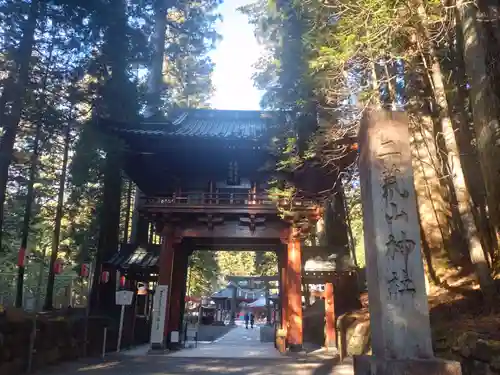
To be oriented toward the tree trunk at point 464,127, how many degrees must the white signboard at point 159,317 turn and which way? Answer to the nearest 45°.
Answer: approximately 45° to its left

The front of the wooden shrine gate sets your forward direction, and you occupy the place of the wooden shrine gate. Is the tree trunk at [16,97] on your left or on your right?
on your right

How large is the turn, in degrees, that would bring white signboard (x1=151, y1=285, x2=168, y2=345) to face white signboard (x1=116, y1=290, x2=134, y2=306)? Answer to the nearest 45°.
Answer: approximately 90° to its right

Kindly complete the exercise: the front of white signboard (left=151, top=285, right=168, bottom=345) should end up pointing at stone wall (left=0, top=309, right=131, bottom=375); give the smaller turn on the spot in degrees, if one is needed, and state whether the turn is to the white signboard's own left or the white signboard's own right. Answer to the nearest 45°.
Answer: approximately 45° to the white signboard's own right

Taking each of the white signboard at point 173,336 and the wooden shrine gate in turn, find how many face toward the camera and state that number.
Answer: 2

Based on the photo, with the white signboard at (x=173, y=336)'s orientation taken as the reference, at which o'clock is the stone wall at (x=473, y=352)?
The stone wall is roughly at 11 o'clock from the white signboard.

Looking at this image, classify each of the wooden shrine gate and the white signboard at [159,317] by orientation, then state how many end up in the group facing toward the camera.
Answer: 2

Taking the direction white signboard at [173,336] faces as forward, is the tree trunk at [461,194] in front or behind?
in front
